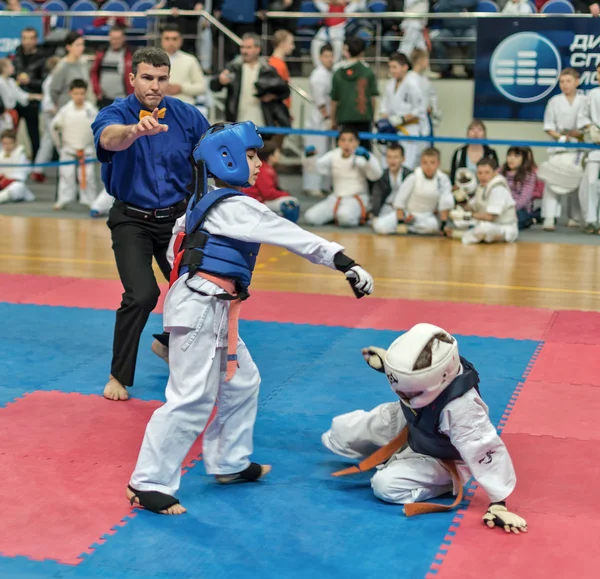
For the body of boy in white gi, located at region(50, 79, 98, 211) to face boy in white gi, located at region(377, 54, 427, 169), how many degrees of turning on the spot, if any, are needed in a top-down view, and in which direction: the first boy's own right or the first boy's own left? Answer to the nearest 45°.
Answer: approximately 90° to the first boy's own left

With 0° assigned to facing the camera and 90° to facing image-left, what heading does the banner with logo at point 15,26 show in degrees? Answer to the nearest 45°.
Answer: approximately 0°

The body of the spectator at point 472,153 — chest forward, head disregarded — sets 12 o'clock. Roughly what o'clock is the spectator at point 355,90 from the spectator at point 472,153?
the spectator at point 355,90 is roughly at 4 o'clock from the spectator at point 472,153.

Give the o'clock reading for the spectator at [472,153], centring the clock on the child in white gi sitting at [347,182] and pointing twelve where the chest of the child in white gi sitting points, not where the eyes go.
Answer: The spectator is roughly at 9 o'clock from the child in white gi sitting.

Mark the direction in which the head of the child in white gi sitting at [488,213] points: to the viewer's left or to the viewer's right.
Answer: to the viewer's left

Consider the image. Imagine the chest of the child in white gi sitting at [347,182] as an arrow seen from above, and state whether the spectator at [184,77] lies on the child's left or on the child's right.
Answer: on the child's right

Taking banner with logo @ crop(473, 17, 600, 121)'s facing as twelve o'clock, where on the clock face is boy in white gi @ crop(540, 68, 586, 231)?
The boy in white gi is roughly at 11 o'clock from the banner with logo.

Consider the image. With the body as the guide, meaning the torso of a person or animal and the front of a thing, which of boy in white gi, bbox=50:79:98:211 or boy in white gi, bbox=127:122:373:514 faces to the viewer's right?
boy in white gi, bbox=127:122:373:514

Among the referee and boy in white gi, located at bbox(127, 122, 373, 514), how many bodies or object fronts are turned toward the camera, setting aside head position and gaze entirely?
1

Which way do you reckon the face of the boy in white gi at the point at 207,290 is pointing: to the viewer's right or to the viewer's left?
to the viewer's right
